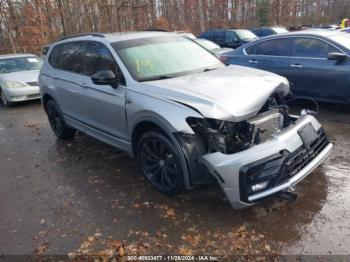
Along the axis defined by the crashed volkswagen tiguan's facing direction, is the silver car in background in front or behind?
behind

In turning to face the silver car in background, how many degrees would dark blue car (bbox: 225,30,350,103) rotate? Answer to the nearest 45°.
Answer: approximately 135° to its right

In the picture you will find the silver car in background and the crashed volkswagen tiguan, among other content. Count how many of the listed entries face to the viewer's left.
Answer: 0

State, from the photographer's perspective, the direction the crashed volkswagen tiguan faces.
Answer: facing the viewer and to the right of the viewer

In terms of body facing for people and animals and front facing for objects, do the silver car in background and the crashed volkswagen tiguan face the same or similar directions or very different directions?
same or similar directions

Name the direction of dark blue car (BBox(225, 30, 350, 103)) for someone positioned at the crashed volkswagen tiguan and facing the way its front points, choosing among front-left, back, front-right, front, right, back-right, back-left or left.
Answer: left

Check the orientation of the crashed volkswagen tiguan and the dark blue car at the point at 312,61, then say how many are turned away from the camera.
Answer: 0

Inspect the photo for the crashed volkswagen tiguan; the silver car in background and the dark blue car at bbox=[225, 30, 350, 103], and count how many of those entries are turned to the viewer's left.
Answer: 0

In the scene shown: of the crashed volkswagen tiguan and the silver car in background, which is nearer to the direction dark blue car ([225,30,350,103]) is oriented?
the crashed volkswagen tiguan

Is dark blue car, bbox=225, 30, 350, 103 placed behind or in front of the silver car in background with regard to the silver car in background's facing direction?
in front
